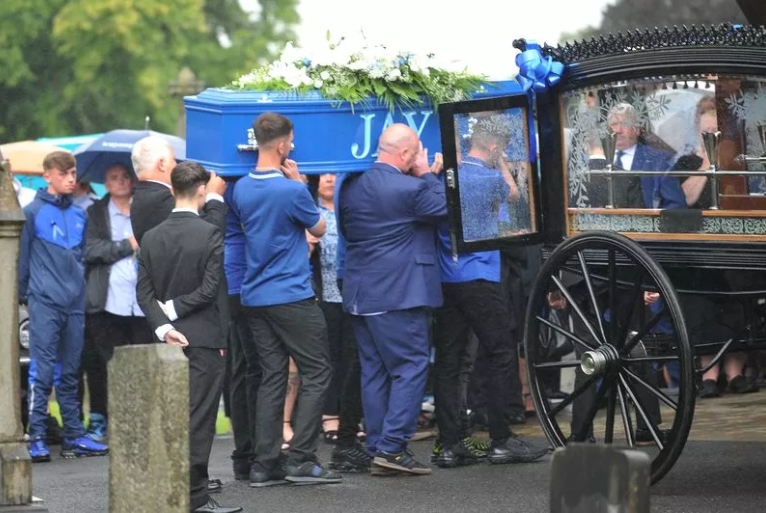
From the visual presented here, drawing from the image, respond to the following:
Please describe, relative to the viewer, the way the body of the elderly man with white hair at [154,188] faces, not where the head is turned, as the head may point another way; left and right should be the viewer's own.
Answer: facing away from the viewer and to the right of the viewer

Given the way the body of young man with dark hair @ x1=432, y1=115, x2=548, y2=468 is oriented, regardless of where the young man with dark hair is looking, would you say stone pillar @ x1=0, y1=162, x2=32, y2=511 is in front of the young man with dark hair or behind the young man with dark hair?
behind

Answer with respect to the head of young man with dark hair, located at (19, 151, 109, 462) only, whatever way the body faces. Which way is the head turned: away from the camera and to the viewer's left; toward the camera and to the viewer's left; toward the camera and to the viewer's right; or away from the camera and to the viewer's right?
toward the camera and to the viewer's right
